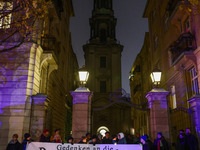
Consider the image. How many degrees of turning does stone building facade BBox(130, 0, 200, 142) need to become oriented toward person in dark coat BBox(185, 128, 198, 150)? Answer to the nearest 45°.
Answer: approximately 45° to its left

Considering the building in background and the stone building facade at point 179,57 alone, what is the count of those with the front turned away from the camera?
0

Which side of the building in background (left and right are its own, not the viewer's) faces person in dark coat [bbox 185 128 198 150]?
front

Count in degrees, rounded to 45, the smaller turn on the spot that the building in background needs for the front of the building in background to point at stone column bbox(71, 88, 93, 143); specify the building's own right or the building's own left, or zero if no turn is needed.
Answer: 0° — it already faces it

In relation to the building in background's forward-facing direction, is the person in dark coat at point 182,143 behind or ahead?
ahead

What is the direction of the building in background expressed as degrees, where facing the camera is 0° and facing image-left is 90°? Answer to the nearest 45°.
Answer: approximately 0°

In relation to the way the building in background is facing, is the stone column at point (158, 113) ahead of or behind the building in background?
ahead

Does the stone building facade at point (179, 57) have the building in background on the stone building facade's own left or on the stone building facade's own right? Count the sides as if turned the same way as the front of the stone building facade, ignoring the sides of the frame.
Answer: on the stone building facade's own right

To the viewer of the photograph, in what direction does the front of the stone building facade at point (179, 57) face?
facing the viewer and to the left of the viewer

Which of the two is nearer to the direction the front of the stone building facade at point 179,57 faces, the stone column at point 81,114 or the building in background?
the stone column
